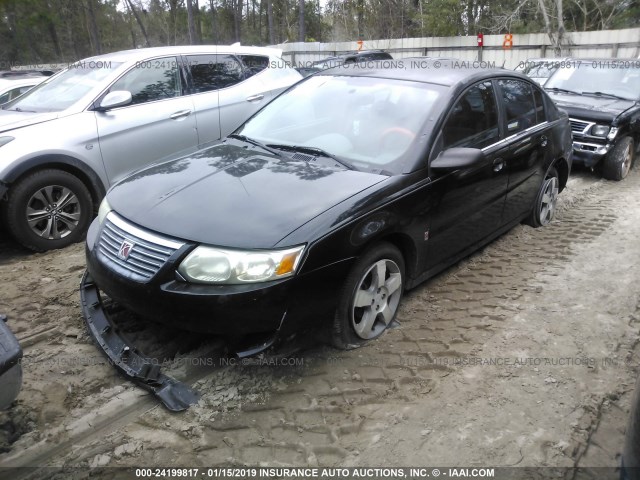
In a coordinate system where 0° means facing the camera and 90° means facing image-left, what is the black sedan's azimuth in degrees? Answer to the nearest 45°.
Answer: approximately 45°

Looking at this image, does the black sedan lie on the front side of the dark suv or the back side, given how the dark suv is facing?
on the front side

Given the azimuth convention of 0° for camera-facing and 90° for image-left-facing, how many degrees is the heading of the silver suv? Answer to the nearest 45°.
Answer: approximately 45°

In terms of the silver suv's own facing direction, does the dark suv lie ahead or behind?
behind

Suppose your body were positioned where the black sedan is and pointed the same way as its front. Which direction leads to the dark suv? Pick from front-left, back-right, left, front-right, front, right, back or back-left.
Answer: back

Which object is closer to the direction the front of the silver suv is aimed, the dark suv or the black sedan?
the black sedan

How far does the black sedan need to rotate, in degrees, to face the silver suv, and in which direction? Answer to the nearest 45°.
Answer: approximately 90° to its right

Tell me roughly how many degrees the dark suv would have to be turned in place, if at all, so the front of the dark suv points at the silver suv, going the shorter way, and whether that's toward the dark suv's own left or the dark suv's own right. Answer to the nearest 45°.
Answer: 0° — it already faces it
